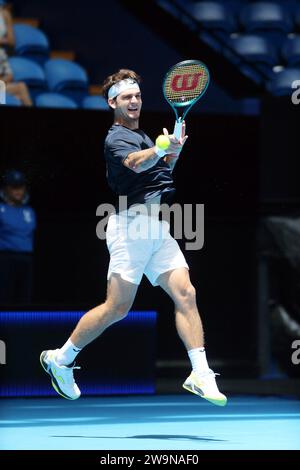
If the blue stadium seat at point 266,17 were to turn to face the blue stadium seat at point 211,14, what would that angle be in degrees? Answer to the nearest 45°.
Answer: approximately 45° to its right

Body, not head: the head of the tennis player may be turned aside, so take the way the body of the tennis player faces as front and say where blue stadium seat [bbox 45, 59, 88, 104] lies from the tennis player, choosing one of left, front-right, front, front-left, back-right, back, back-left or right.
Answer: back-left

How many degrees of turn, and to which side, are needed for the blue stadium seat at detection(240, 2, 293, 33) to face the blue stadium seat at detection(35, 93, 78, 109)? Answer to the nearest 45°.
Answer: approximately 45° to its right

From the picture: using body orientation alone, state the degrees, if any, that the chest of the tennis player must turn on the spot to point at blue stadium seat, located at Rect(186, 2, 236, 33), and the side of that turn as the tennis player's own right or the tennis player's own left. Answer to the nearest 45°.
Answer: approximately 135° to the tennis player's own left

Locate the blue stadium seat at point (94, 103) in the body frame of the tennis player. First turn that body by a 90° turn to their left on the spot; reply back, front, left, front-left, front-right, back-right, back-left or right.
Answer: front-left

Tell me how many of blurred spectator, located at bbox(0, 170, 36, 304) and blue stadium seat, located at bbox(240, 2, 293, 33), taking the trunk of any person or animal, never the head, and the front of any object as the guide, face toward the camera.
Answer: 2

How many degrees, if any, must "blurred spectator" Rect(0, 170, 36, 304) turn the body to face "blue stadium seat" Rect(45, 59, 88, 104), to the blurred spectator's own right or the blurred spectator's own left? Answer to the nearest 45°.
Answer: approximately 180°

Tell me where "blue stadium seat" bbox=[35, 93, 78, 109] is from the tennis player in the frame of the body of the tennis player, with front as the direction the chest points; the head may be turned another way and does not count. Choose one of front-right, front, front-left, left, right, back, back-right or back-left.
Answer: back-left

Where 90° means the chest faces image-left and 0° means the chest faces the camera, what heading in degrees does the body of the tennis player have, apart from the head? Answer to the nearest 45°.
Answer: approximately 315°

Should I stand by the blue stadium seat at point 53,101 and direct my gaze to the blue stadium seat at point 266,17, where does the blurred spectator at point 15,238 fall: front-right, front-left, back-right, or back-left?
back-right
